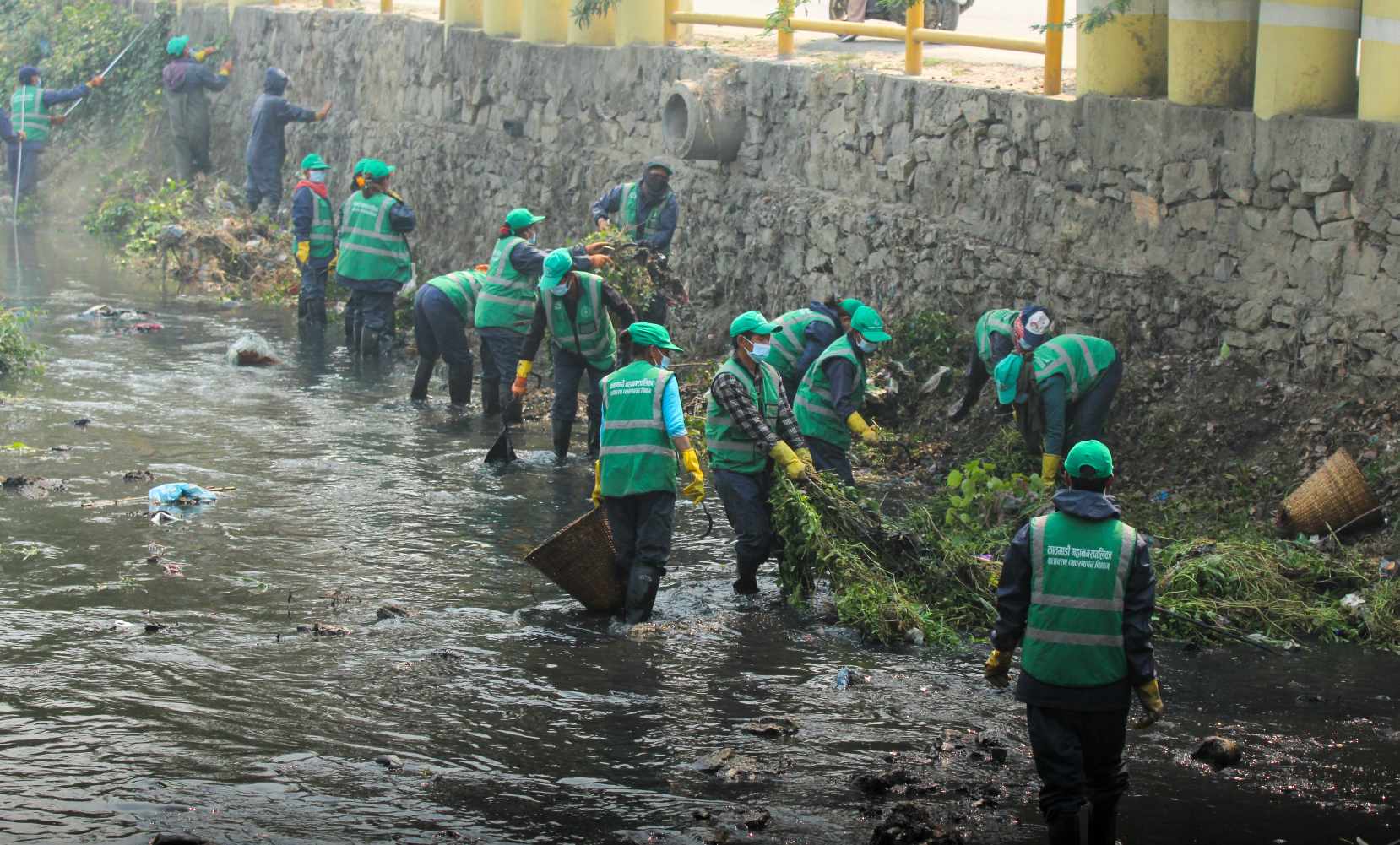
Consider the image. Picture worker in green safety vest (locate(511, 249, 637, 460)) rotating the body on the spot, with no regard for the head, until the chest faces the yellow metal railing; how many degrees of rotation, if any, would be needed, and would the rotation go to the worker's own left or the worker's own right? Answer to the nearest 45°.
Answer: approximately 180°

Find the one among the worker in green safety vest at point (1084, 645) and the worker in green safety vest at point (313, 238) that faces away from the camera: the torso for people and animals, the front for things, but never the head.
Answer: the worker in green safety vest at point (1084, 645)

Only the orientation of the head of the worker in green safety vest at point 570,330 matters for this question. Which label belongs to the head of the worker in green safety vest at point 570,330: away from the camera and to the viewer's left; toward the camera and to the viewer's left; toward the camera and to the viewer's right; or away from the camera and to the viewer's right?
toward the camera and to the viewer's left

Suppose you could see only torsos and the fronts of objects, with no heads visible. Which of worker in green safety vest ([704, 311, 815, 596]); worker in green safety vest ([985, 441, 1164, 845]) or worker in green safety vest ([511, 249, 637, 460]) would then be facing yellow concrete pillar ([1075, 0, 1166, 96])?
worker in green safety vest ([985, 441, 1164, 845])

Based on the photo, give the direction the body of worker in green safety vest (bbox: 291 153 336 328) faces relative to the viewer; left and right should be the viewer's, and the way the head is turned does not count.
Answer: facing the viewer and to the right of the viewer

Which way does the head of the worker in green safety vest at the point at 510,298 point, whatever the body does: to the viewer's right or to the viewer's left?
to the viewer's right

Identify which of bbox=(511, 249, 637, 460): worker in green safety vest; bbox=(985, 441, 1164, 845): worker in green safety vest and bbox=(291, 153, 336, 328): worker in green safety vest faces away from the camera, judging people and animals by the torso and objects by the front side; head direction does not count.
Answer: bbox=(985, 441, 1164, 845): worker in green safety vest

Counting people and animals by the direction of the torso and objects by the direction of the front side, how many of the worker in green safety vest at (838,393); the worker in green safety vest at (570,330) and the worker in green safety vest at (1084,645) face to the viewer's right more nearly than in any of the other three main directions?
1

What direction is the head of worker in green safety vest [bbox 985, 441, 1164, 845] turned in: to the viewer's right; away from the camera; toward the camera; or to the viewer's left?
away from the camera

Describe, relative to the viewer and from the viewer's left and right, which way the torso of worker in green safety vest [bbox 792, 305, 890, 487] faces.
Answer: facing to the right of the viewer

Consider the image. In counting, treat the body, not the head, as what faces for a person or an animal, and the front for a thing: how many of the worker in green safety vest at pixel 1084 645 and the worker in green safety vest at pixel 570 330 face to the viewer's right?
0

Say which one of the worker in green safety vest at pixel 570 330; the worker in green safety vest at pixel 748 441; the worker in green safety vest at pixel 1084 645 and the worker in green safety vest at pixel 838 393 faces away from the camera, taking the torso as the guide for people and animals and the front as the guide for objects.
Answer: the worker in green safety vest at pixel 1084 645

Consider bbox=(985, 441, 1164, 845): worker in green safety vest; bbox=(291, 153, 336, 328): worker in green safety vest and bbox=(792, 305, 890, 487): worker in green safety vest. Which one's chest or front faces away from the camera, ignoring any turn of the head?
bbox=(985, 441, 1164, 845): worker in green safety vest

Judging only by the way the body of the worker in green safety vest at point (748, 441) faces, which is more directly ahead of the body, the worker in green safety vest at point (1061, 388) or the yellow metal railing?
the worker in green safety vest

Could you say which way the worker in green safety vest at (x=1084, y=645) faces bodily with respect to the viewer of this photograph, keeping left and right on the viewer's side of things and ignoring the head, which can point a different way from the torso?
facing away from the viewer

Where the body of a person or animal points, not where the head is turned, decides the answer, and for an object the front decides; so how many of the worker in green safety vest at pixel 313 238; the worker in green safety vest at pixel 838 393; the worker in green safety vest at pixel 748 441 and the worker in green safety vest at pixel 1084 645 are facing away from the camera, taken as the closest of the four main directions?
1

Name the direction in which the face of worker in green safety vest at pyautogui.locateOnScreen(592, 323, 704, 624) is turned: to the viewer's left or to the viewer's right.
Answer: to the viewer's right

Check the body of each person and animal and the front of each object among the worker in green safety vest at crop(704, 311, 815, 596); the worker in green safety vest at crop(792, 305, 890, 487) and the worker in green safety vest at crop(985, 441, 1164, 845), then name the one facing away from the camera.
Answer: the worker in green safety vest at crop(985, 441, 1164, 845)
